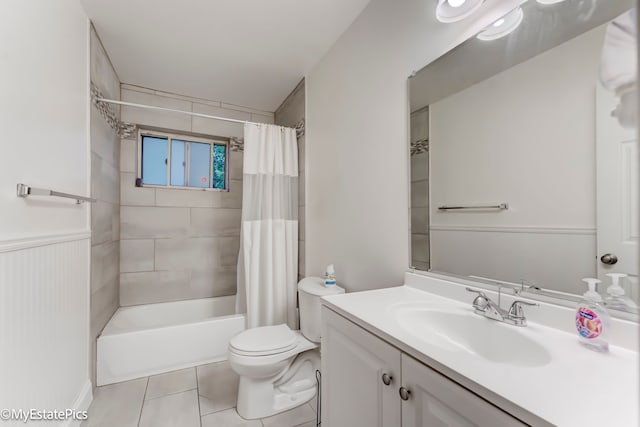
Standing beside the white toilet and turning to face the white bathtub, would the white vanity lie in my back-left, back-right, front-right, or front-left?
back-left

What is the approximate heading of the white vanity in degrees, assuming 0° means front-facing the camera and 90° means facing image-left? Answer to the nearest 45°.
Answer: approximately 45°

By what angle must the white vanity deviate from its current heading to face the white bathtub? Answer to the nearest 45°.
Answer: approximately 45° to its right

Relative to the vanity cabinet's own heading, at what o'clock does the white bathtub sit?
The white bathtub is roughly at 2 o'clock from the vanity cabinet.

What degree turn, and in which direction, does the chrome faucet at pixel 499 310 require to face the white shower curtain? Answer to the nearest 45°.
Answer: approximately 45° to its right

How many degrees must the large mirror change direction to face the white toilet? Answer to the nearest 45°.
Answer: approximately 45° to its right

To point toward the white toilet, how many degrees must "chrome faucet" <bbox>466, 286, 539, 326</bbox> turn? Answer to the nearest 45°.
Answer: approximately 45° to its right

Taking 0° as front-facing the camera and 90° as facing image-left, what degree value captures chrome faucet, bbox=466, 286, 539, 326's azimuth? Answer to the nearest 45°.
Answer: approximately 45°
